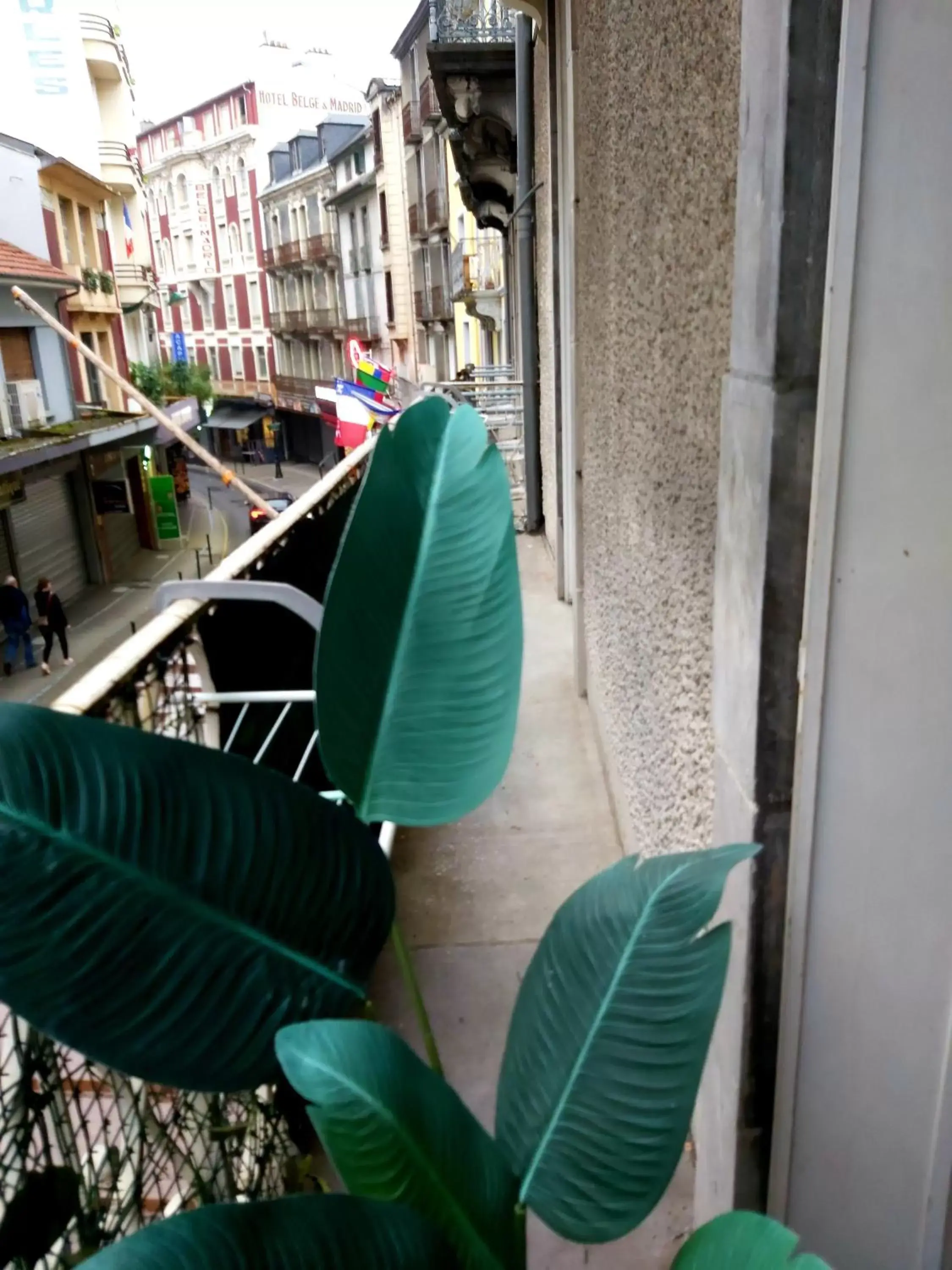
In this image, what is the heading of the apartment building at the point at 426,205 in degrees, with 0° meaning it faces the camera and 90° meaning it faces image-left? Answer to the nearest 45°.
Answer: approximately 90°

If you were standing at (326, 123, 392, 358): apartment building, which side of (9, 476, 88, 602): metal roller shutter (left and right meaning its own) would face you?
left

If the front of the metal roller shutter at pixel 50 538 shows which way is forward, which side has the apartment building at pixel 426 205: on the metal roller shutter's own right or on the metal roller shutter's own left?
on the metal roller shutter's own left

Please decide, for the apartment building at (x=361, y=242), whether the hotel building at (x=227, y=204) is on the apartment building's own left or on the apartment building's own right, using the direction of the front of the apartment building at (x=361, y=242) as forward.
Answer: on the apartment building's own right

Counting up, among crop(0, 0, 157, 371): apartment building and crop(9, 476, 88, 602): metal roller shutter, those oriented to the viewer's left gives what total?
0

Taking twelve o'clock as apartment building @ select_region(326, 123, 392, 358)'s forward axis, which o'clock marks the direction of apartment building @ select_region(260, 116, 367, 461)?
apartment building @ select_region(260, 116, 367, 461) is roughly at 4 o'clock from apartment building @ select_region(326, 123, 392, 358).

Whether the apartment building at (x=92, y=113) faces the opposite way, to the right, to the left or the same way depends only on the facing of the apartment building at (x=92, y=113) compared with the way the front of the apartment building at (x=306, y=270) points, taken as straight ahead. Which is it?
to the left

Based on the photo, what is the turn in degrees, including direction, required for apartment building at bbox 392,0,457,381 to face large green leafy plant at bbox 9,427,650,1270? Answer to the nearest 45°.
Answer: approximately 90° to its left

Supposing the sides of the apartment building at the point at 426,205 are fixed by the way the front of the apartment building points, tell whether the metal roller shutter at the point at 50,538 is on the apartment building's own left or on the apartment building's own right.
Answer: on the apartment building's own left

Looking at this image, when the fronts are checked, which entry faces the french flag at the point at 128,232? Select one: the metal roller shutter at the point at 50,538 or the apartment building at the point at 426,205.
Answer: the apartment building

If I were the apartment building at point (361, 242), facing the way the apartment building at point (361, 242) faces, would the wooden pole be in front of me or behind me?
in front

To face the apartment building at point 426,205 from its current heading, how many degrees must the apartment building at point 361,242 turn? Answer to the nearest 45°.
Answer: approximately 45° to its left

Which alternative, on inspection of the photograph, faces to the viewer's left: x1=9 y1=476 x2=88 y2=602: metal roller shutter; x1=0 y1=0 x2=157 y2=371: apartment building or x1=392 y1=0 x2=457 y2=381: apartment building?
x1=392 y1=0 x2=457 y2=381: apartment building

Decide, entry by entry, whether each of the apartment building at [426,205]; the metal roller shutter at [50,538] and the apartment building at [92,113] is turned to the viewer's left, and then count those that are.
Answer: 1

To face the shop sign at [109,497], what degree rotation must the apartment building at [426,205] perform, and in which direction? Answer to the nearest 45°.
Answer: approximately 45° to its left

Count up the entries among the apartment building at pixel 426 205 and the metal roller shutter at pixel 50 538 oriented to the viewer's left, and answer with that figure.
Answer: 1
